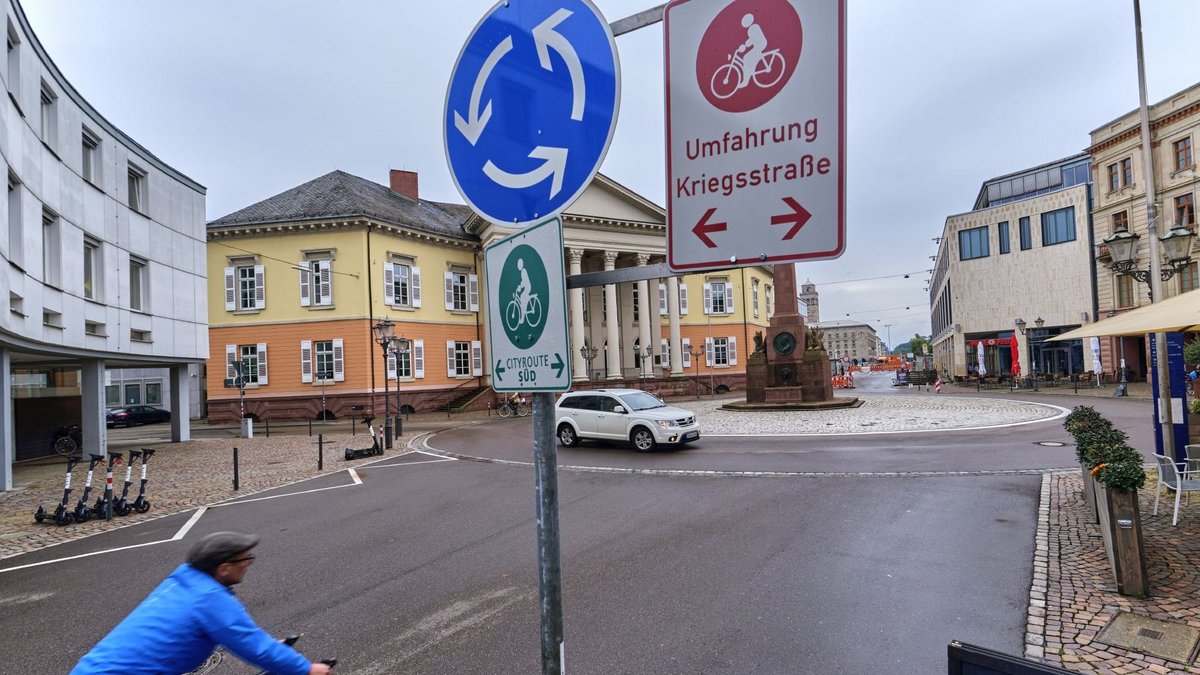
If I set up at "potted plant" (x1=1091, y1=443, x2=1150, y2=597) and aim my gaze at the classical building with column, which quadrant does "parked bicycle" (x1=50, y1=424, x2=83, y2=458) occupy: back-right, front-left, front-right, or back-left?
front-left

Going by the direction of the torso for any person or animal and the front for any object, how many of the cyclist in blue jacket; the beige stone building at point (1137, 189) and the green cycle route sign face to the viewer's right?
1

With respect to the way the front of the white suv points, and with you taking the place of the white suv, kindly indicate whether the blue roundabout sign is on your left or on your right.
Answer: on your right

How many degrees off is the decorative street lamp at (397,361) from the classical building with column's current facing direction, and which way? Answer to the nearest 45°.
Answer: approximately 45° to its right

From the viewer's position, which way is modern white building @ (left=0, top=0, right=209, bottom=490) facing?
facing the viewer and to the right of the viewer

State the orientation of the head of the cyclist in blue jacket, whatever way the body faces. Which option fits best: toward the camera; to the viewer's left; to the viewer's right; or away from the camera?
to the viewer's right

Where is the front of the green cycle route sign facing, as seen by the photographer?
facing the viewer and to the left of the viewer

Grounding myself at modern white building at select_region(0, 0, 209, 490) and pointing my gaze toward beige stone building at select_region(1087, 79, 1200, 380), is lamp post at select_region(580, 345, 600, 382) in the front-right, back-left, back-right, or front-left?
front-left

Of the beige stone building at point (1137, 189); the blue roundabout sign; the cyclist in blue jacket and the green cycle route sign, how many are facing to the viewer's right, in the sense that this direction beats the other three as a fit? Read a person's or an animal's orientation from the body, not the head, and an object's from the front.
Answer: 1

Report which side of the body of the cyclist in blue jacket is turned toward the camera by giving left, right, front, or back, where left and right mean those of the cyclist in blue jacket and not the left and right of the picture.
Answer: right

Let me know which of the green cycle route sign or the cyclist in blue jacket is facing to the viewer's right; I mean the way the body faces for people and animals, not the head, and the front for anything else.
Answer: the cyclist in blue jacket

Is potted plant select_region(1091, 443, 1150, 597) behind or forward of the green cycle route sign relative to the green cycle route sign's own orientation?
behind

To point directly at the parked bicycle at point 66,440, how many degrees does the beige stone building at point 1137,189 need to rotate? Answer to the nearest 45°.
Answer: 0° — it already faces it

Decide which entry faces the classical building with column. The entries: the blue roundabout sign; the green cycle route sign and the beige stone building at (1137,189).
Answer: the beige stone building

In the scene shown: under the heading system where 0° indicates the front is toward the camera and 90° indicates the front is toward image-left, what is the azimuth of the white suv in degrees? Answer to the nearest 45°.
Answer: approximately 315°
